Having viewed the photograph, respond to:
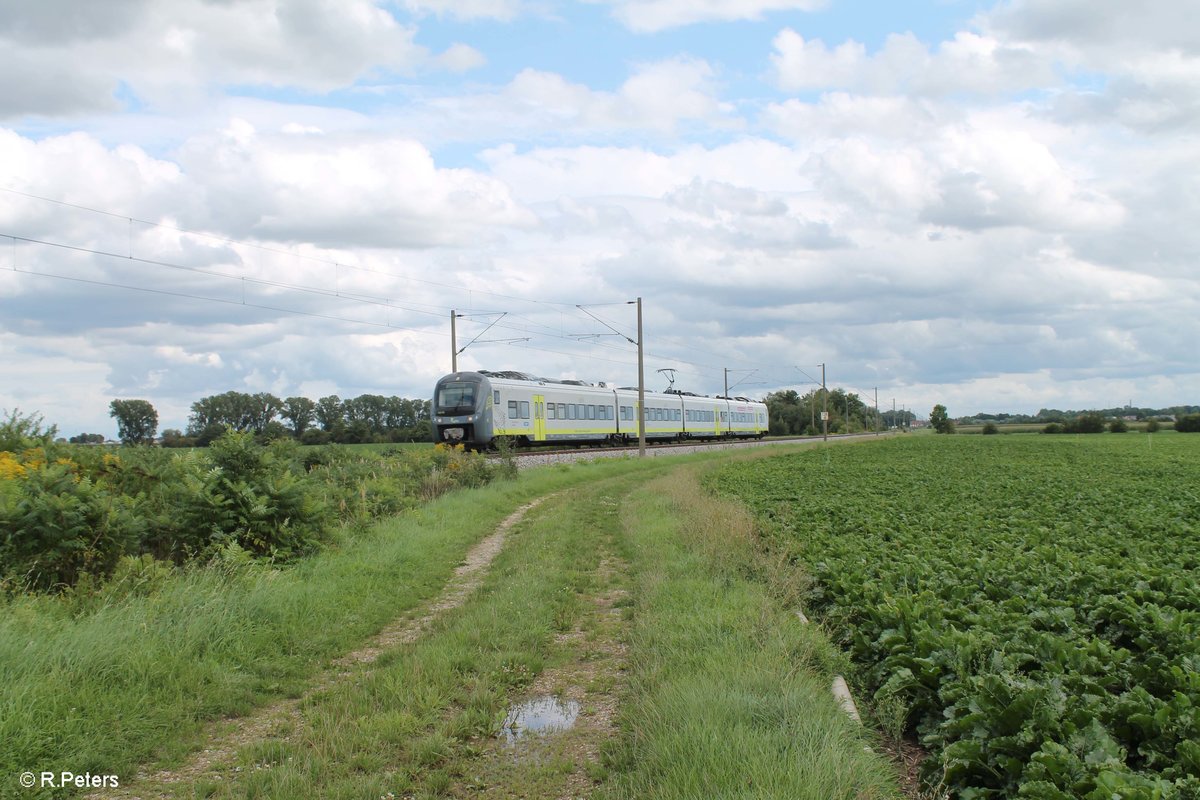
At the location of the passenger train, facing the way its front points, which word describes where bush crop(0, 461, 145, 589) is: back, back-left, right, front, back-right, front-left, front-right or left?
front-left

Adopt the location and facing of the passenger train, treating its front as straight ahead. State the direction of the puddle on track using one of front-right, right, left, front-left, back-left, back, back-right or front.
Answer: front-left

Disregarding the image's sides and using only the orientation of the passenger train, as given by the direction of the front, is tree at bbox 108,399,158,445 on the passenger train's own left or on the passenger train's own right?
on the passenger train's own right

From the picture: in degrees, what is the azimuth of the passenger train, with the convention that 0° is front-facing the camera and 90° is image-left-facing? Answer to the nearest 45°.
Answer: approximately 45°

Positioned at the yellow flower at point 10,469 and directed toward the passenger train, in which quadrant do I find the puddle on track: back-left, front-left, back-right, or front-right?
back-right

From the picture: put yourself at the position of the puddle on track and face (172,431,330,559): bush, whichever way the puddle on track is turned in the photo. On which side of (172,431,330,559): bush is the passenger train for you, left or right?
right

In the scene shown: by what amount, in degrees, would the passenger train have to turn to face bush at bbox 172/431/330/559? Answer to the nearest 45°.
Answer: approximately 45° to its left
